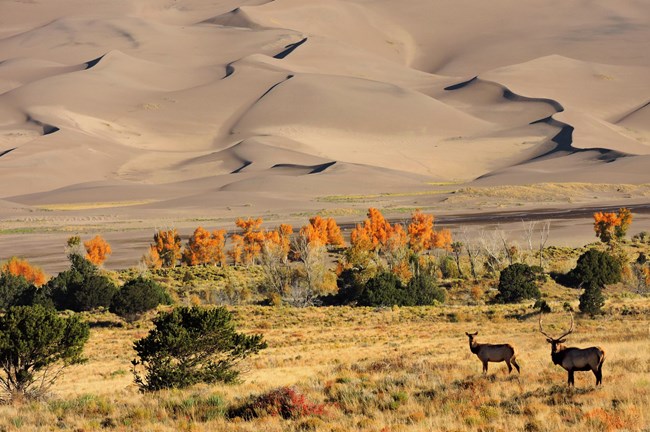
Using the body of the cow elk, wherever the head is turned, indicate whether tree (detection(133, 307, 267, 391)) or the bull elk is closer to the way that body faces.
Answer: the tree

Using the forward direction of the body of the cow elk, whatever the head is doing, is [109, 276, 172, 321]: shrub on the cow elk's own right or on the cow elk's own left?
on the cow elk's own right

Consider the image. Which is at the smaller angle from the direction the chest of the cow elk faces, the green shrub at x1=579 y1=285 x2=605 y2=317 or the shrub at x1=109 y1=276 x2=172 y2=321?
the shrub

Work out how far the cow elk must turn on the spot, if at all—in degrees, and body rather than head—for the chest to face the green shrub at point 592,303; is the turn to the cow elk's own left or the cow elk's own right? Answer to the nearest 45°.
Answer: approximately 90° to the cow elk's own right

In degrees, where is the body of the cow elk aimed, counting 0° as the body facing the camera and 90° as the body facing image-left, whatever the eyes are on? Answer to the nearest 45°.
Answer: approximately 90°

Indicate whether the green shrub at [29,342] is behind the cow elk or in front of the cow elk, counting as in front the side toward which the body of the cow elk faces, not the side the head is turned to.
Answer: in front

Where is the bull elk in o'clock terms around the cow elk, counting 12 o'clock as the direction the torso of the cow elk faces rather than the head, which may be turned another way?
The bull elk is roughly at 8 o'clock from the cow elk.

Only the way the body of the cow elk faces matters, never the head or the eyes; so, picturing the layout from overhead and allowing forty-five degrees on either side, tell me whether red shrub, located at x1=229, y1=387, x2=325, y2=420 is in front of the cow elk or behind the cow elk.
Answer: in front
